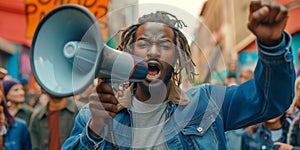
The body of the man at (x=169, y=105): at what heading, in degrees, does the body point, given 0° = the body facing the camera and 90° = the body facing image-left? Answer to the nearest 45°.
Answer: approximately 0°

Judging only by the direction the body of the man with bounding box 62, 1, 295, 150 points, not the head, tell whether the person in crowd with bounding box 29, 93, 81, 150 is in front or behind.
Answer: behind

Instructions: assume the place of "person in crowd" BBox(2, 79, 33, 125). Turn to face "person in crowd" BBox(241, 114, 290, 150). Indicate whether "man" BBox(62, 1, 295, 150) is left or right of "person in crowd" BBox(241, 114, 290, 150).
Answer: right

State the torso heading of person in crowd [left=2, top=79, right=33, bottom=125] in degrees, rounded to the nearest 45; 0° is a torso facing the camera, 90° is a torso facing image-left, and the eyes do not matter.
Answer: approximately 315°
